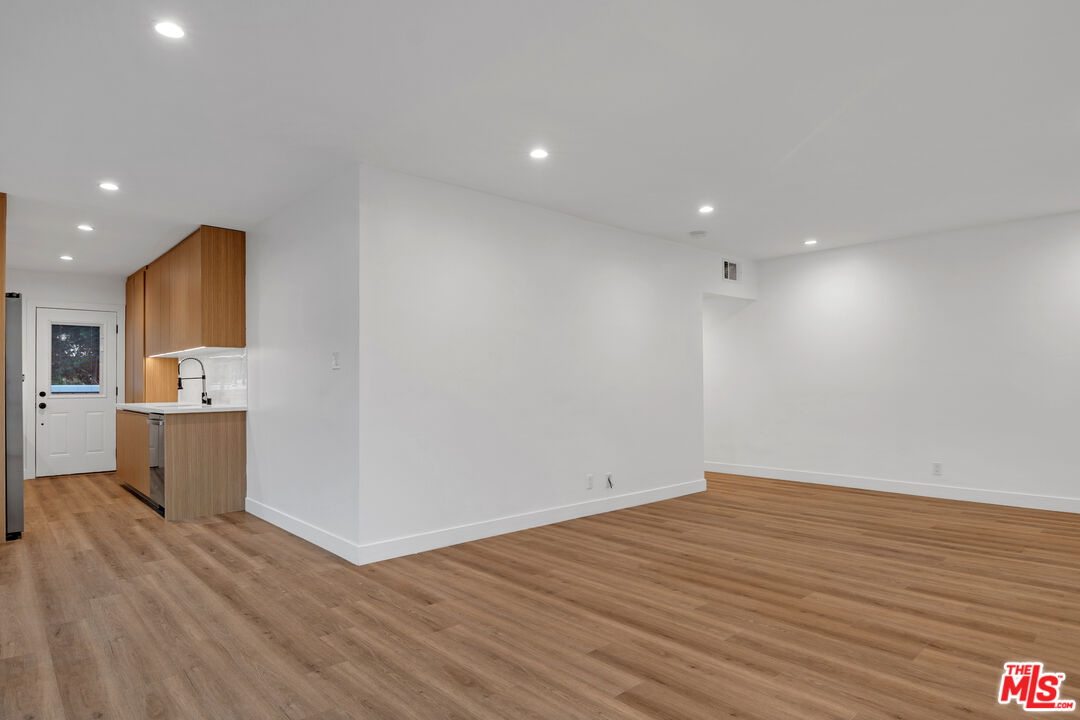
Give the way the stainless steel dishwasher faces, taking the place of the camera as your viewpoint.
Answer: facing to the left of the viewer

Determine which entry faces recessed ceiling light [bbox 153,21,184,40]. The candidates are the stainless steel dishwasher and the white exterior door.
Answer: the white exterior door

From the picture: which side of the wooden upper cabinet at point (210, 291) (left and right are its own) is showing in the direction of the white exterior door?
right

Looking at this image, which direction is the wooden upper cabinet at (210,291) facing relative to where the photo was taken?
to the viewer's left

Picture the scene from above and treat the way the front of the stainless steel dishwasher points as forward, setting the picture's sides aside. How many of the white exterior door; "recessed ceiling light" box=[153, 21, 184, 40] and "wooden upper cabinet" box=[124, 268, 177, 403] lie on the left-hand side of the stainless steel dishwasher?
1

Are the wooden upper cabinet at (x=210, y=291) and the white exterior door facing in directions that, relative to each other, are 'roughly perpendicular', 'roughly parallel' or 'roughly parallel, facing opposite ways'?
roughly perpendicular

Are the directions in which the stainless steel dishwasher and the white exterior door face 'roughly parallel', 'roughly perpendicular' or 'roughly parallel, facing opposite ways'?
roughly perpendicular

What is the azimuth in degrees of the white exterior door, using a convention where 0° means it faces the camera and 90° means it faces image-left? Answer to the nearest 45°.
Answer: approximately 0°

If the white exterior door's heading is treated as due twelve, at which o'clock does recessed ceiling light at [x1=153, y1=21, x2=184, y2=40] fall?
The recessed ceiling light is roughly at 12 o'clock from the white exterior door.

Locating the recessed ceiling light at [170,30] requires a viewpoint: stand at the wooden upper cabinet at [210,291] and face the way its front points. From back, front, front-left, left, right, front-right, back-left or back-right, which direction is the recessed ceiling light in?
left
